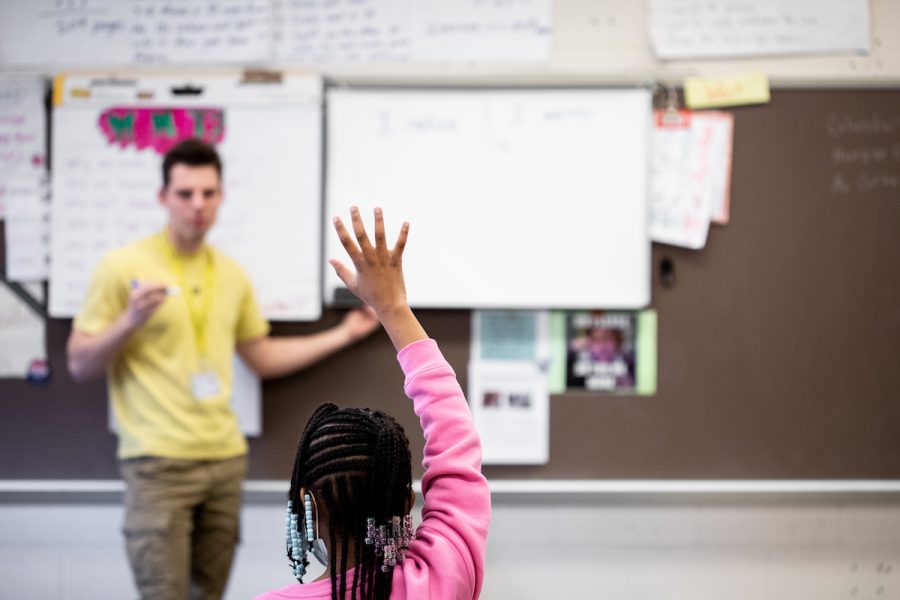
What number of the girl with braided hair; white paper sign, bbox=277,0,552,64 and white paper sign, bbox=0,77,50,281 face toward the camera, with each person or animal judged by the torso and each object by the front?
2

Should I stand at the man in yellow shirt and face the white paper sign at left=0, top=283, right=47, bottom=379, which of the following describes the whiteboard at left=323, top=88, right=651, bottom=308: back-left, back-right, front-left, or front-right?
back-right

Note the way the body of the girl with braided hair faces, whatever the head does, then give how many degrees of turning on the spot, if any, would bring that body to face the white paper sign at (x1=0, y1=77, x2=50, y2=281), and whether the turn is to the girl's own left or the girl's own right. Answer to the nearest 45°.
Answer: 0° — they already face it

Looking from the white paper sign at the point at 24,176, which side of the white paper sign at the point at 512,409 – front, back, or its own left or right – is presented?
right

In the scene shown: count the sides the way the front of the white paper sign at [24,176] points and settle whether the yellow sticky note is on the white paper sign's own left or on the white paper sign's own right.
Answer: on the white paper sign's own left

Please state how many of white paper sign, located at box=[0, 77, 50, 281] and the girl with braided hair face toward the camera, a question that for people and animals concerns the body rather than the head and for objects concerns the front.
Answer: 1
